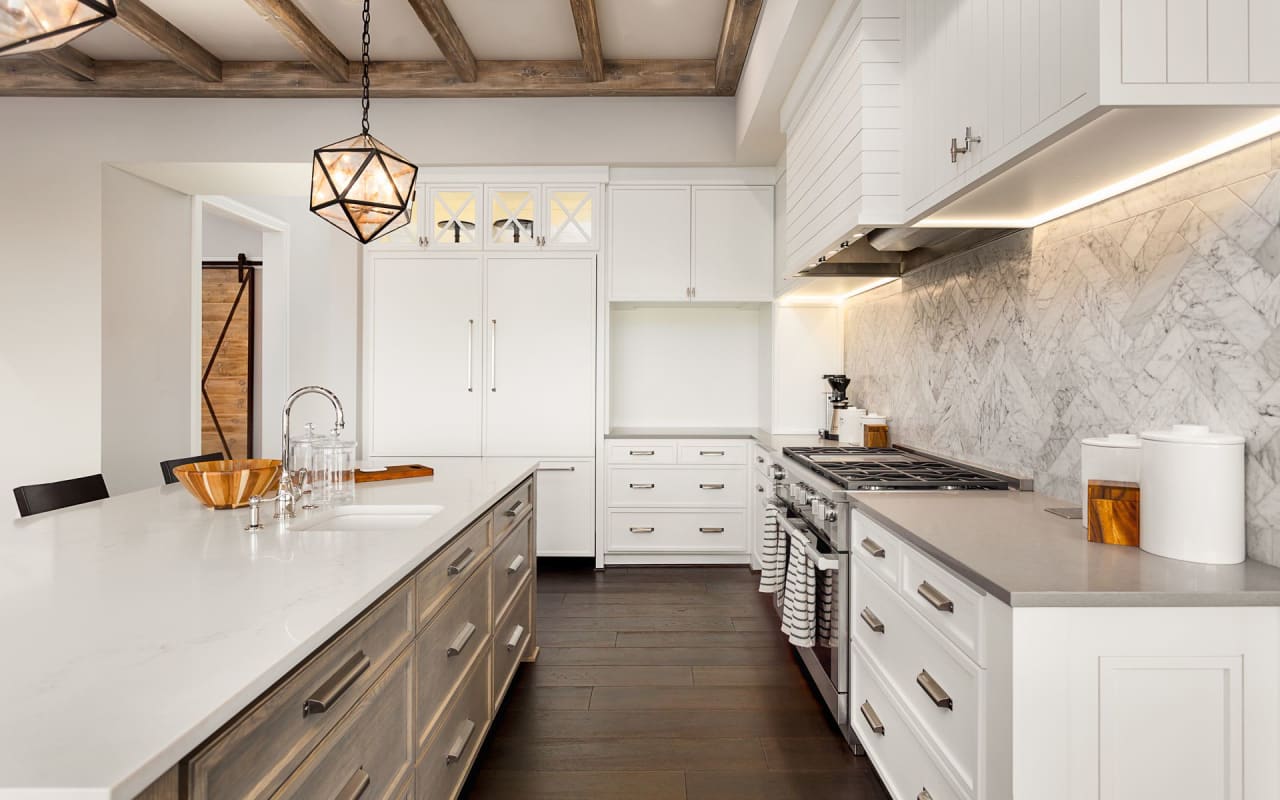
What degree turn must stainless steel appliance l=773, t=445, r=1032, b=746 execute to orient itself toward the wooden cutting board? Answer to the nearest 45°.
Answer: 0° — it already faces it

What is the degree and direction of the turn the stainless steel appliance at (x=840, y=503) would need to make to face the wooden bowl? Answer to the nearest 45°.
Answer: approximately 45° to its left

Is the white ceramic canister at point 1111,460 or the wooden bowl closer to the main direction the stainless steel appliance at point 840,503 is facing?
the wooden bowl

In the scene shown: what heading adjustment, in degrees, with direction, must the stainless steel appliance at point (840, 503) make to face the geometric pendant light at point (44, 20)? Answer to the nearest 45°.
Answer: approximately 45° to its left

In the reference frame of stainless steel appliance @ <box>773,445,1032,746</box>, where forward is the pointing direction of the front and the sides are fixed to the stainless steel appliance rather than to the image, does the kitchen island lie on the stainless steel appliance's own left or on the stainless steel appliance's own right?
on the stainless steel appliance's own left

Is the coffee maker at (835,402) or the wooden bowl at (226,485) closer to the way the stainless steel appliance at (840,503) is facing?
the wooden bowl

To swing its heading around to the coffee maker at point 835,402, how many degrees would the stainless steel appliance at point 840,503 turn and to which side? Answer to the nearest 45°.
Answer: approximately 90° to its right

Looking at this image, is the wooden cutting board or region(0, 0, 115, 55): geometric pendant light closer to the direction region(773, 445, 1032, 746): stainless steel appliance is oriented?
the wooden cutting board

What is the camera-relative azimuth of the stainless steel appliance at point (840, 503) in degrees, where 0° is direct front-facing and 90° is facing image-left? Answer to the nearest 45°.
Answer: approximately 90°
